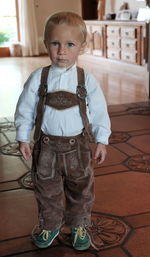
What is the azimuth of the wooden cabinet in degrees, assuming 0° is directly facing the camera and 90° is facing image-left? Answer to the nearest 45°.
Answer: approximately 45°
